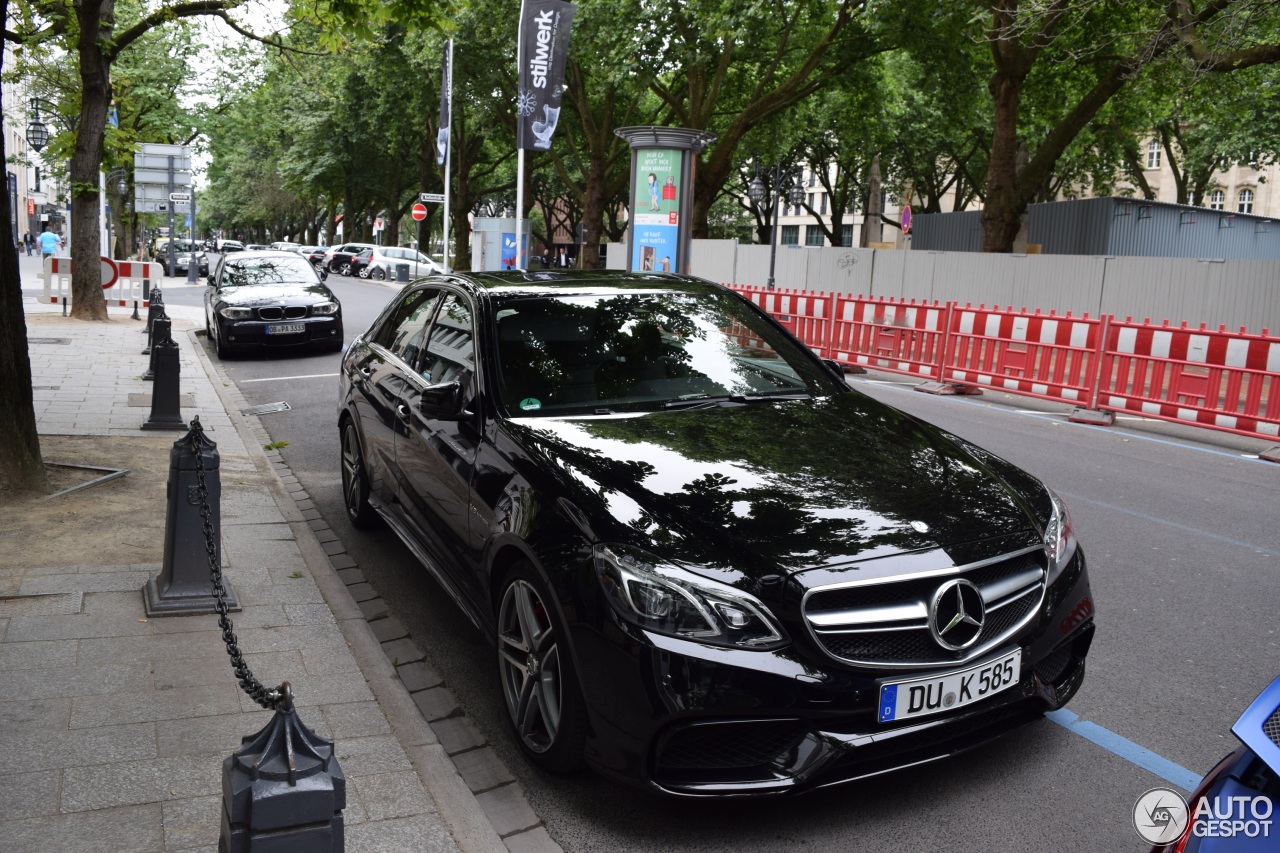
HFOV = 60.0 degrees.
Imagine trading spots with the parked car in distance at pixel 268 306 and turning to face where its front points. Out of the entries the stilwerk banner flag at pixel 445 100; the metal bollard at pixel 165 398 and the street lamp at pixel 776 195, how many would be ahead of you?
1

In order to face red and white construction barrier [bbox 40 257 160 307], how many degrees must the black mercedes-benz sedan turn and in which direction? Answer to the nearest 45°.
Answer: approximately 180°

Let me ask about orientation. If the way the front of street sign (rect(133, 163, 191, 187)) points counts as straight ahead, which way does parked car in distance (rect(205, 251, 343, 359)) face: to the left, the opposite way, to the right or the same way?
the opposite way

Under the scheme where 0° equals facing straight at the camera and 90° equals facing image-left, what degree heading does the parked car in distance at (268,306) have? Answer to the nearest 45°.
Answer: approximately 0°

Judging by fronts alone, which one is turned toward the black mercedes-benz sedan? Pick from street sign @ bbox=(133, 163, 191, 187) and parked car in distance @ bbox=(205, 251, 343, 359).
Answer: the parked car in distance

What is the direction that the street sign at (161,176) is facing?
away from the camera

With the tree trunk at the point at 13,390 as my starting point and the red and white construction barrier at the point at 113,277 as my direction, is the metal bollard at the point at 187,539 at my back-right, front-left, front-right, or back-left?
back-right

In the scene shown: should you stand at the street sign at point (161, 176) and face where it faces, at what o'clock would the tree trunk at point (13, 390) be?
The tree trunk is roughly at 6 o'clock from the street sign.

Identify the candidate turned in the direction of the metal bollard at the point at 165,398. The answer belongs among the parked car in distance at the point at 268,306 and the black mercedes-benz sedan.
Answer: the parked car in distance

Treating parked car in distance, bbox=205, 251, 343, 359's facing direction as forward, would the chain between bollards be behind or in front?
in front
